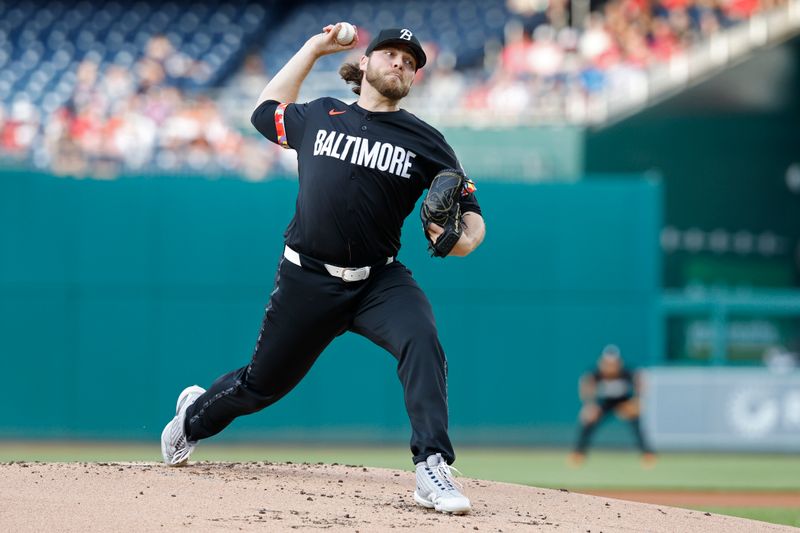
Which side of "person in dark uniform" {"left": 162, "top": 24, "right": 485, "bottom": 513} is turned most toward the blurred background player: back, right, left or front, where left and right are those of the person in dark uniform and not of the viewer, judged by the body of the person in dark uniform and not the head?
back

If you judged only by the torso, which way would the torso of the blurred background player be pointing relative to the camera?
toward the camera

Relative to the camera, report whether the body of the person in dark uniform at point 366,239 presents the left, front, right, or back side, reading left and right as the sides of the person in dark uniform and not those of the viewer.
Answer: front

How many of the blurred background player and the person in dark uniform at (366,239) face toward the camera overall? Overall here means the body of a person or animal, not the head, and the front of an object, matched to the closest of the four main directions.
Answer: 2

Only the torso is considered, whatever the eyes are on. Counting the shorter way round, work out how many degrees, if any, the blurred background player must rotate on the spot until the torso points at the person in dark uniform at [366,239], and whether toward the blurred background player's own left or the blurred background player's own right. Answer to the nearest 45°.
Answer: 0° — they already face them
